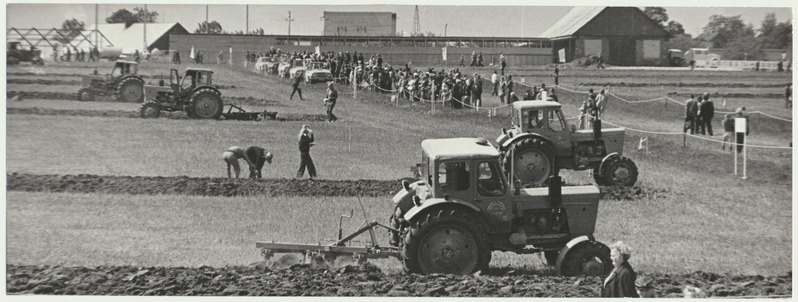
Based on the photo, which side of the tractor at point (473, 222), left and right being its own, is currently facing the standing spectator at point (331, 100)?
left

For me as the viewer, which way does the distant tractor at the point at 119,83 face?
facing to the left of the viewer

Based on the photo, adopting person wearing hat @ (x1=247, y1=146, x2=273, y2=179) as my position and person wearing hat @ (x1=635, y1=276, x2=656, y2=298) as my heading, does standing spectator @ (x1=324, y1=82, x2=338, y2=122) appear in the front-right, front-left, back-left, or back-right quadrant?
back-left

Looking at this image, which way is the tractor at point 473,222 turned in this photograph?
to the viewer's right

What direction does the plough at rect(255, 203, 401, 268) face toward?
to the viewer's right

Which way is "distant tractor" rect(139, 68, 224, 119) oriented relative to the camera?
to the viewer's left

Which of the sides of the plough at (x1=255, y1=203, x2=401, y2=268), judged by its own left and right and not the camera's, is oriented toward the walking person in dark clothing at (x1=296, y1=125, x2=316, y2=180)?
left

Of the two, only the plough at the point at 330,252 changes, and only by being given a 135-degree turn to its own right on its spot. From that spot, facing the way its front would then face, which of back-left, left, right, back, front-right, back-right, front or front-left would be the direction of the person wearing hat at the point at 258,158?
back-right

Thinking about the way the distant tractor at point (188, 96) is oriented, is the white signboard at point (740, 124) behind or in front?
behind

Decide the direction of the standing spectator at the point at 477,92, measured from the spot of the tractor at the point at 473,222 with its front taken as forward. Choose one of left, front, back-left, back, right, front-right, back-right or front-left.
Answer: left

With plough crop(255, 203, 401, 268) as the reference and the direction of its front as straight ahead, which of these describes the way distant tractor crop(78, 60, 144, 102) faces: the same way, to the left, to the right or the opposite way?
the opposite way
